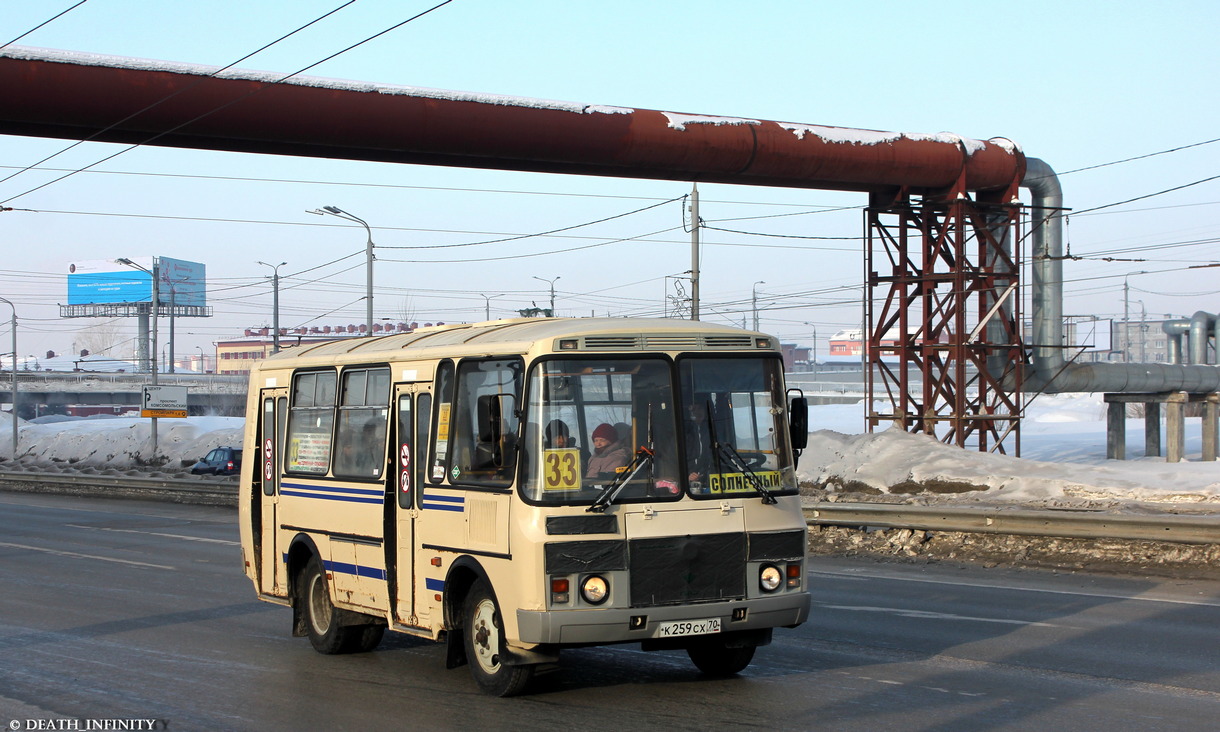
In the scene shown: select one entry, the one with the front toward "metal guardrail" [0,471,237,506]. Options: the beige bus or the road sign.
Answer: the road sign

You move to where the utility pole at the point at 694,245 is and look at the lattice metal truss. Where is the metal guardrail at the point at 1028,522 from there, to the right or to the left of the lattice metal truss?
right

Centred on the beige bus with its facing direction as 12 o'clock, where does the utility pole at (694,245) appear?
The utility pole is roughly at 8 o'clock from the beige bus.

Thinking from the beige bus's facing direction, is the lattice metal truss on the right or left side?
on its left

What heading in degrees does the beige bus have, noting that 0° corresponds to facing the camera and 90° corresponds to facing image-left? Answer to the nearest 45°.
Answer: approximately 315°

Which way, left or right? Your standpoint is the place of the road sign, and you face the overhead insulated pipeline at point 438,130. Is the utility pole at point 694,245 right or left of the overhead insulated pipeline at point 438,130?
left

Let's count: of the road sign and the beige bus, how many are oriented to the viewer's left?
0

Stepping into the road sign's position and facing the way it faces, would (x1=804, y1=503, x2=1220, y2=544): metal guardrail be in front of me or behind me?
in front

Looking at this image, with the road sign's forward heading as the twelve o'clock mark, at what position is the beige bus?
The beige bus is roughly at 12 o'clock from the road sign.

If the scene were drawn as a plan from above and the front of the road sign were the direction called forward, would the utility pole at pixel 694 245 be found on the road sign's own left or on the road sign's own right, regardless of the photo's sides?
on the road sign's own left

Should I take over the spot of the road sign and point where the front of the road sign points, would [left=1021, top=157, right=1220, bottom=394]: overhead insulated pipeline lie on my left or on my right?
on my left

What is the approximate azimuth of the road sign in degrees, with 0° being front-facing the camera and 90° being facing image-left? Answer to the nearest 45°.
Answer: approximately 0°
